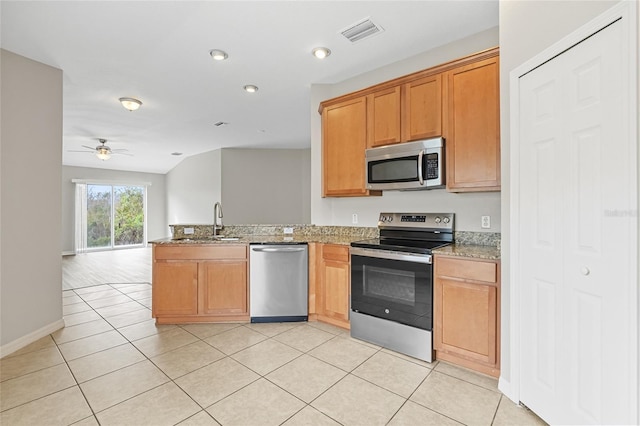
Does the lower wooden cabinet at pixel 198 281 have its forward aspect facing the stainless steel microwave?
no

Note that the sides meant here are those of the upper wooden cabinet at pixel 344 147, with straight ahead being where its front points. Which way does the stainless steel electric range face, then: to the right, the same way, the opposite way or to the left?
the same way

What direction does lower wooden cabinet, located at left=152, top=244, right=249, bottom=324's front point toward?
toward the camera

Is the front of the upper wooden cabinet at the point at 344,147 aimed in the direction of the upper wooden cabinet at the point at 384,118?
no

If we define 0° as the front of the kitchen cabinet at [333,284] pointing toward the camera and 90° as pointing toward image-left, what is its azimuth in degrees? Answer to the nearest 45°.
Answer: approximately 45°

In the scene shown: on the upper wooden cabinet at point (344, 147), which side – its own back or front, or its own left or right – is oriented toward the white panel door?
left

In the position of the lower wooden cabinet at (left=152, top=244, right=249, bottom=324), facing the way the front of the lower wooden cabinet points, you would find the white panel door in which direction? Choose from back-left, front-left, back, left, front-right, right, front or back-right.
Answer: front-left

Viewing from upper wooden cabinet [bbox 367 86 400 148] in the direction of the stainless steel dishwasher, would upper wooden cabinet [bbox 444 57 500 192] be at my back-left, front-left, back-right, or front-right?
back-left

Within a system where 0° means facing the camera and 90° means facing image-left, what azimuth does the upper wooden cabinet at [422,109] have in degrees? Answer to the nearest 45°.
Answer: approximately 45°

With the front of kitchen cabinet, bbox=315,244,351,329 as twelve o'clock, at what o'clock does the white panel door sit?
The white panel door is roughly at 9 o'clock from the kitchen cabinet.

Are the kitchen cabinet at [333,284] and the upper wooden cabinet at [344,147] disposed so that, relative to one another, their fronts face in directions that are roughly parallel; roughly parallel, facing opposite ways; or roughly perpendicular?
roughly parallel

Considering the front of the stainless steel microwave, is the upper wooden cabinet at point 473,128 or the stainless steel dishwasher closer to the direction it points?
the stainless steel dishwasher

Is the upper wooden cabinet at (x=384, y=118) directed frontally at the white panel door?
no

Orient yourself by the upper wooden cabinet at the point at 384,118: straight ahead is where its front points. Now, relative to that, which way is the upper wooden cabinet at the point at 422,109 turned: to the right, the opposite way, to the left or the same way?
the same way

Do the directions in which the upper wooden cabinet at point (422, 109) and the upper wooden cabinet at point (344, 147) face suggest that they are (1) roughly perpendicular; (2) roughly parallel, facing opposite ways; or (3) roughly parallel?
roughly parallel

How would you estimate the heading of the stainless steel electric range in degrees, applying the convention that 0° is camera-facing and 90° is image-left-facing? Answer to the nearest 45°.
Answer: approximately 45°

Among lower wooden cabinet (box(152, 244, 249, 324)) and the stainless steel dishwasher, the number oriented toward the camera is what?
2

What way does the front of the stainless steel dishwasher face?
toward the camera
